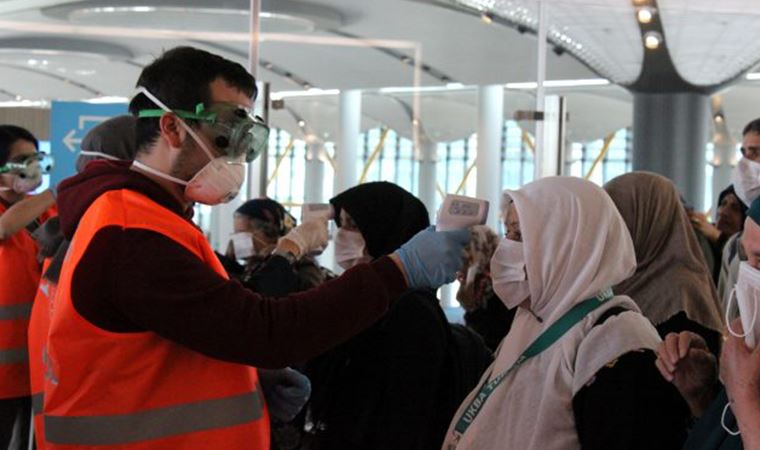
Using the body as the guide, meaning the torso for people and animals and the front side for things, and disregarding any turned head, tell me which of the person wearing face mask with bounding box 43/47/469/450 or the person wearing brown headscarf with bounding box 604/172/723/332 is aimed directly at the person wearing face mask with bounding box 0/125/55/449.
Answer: the person wearing brown headscarf with bounding box 604/172/723/332

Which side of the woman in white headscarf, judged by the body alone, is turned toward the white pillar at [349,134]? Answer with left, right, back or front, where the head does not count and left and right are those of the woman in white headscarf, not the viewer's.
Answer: right

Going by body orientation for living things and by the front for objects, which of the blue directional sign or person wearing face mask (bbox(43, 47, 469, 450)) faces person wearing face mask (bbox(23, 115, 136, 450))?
the blue directional sign

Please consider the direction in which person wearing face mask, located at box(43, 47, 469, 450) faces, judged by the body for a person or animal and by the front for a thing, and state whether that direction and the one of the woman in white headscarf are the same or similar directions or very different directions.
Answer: very different directions

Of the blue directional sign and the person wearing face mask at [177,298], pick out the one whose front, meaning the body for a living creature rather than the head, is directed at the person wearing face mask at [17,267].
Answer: the blue directional sign

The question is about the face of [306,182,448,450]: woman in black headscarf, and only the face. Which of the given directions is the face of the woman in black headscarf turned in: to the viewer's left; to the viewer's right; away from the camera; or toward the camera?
to the viewer's left

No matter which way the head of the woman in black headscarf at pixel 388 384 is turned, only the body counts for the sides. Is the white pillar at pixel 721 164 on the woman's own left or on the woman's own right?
on the woman's own right

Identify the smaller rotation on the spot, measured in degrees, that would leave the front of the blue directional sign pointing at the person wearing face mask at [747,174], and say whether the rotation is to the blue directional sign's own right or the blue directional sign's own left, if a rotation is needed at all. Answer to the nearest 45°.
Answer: approximately 45° to the blue directional sign's own left

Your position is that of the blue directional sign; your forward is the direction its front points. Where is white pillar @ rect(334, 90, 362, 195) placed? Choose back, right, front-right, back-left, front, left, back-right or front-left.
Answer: left

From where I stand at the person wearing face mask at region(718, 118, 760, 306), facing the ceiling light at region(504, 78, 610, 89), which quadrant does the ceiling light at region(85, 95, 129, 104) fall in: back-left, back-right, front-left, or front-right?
front-left

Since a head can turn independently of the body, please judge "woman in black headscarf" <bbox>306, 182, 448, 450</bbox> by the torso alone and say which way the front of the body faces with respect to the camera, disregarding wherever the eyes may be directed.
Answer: to the viewer's left

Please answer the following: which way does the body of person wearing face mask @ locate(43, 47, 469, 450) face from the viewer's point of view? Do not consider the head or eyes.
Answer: to the viewer's right

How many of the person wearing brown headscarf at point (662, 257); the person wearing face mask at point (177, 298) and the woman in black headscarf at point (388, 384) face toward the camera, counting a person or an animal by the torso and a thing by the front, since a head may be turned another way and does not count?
0

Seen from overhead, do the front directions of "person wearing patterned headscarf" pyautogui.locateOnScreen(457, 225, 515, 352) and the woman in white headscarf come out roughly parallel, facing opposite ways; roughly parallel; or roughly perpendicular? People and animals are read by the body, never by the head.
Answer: roughly parallel

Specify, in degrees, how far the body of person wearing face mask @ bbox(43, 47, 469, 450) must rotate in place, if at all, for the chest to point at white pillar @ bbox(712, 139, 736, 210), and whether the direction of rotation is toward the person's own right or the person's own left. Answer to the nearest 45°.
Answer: approximately 45° to the person's own left

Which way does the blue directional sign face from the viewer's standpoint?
toward the camera

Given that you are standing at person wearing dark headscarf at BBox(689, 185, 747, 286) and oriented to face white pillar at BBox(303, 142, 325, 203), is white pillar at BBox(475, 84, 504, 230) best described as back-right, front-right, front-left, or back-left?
front-right

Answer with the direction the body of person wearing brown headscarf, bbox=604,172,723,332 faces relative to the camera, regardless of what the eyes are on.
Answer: to the viewer's left
